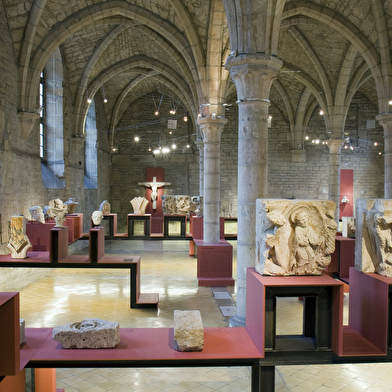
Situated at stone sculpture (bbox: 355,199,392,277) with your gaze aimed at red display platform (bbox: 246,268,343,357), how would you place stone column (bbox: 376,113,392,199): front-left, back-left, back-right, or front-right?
back-right

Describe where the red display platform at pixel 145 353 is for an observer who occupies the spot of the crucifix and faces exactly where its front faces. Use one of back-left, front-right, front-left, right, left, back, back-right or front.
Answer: front

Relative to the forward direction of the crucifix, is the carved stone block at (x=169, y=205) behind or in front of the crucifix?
in front

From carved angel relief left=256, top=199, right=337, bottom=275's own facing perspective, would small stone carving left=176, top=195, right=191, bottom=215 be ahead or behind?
behind

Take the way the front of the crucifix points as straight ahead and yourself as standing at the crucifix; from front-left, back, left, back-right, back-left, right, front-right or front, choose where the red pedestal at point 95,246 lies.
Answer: front

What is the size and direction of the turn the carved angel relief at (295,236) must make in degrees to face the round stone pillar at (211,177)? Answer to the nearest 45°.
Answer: approximately 180°

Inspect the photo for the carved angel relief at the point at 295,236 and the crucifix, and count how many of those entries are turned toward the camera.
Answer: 2

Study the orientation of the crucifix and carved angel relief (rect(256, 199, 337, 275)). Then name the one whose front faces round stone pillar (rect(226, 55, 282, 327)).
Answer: the crucifix

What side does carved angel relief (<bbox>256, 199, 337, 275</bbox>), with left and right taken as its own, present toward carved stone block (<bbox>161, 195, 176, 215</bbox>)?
back

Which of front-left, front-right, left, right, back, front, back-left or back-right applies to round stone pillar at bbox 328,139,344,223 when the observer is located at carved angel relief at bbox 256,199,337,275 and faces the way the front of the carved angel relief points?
back

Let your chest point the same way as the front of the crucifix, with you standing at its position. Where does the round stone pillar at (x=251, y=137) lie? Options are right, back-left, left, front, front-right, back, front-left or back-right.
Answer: front

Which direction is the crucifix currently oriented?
toward the camera

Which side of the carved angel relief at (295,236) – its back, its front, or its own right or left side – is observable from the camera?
front

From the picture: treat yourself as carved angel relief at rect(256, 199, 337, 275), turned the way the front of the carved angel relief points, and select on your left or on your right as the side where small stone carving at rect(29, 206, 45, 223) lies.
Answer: on your right

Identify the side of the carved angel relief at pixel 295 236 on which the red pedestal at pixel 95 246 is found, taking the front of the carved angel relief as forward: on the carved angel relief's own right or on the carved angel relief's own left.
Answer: on the carved angel relief's own right

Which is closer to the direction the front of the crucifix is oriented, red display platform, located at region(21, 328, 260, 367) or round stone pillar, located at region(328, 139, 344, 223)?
the red display platform
